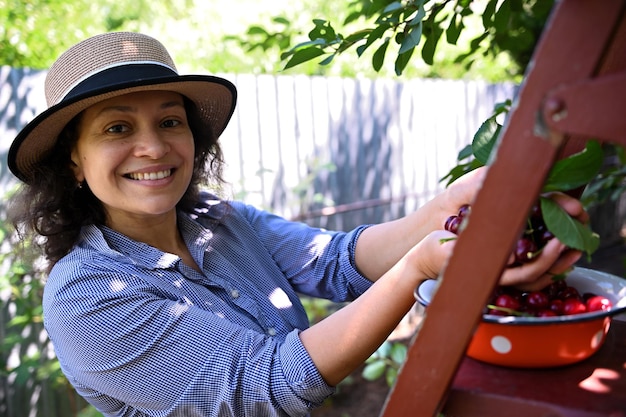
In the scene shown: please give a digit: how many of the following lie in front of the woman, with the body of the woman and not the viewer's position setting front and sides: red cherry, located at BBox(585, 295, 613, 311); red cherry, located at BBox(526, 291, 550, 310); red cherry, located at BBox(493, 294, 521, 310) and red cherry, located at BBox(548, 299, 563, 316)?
4

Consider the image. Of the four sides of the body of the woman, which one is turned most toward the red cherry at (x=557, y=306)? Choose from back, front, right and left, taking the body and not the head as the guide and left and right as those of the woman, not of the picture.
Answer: front

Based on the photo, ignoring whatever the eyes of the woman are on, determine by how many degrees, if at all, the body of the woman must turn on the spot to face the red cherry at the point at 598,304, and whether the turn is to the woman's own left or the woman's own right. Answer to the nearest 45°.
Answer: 0° — they already face it

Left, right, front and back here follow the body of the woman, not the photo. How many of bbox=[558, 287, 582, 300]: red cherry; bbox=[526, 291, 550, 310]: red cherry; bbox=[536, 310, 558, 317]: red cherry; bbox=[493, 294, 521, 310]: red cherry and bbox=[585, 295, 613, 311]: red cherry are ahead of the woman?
5

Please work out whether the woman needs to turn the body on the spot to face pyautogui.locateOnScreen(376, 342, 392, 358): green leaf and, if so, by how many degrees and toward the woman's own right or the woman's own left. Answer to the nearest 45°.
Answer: approximately 90° to the woman's own left

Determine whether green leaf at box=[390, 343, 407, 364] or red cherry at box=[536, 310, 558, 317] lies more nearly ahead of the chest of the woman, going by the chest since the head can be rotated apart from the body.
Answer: the red cherry

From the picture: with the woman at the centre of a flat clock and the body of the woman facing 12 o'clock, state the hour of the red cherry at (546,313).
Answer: The red cherry is roughly at 12 o'clock from the woman.

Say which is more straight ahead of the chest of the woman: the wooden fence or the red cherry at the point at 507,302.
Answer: the red cherry

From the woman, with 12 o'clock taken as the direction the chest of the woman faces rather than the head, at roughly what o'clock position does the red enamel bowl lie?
The red enamel bowl is roughly at 12 o'clock from the woman.

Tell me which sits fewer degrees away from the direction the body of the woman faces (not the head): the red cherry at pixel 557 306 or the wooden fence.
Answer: the red cherry

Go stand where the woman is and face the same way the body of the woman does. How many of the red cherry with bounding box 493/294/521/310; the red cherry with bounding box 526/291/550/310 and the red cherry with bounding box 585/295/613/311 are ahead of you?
3

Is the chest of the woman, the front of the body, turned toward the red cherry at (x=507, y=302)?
yes

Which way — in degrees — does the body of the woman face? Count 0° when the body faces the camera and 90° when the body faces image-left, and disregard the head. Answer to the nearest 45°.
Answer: approximately 315°
